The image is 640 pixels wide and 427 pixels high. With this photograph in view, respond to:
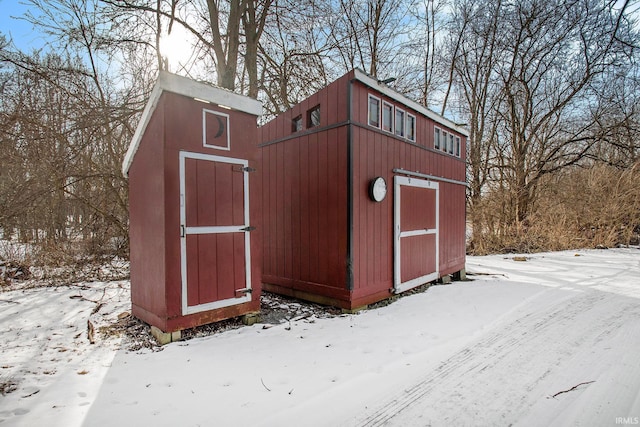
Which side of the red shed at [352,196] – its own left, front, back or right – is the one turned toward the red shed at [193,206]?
right

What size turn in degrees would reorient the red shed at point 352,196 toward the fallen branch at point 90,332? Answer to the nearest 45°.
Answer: approximately 90° to its right

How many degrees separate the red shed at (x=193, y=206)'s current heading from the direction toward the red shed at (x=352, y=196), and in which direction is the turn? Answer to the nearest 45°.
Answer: approximately 45° to its left

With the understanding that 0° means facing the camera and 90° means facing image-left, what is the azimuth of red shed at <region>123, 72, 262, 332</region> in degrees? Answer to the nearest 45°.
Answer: approximately 315°
